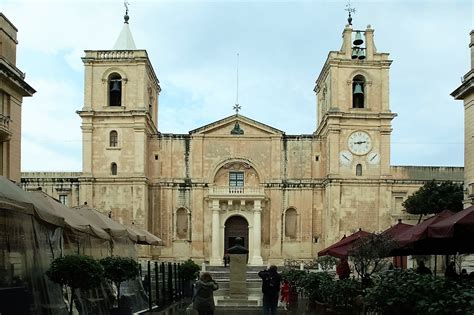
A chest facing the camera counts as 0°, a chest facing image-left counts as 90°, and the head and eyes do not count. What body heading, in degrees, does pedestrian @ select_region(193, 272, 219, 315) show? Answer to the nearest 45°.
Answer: approximately 180°

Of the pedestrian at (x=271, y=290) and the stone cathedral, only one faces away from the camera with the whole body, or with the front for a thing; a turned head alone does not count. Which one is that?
the pedestrian

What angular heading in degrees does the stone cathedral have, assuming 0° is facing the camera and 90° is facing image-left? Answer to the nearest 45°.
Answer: approximately 0°

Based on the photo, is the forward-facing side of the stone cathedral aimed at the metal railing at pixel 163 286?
yes

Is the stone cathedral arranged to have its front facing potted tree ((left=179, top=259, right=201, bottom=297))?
yes

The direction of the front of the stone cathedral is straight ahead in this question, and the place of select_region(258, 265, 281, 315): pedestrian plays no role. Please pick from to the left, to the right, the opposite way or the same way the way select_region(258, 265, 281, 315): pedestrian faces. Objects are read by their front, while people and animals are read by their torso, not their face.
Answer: the opposite way

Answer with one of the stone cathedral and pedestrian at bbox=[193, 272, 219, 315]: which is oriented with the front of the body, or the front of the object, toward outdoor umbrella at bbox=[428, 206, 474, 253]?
the stone cathedral

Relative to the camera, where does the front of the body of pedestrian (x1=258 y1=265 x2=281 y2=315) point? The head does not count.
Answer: away from the camera

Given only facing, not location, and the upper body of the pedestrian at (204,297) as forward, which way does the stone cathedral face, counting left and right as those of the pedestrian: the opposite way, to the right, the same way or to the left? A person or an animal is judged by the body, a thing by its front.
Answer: the opposite way
